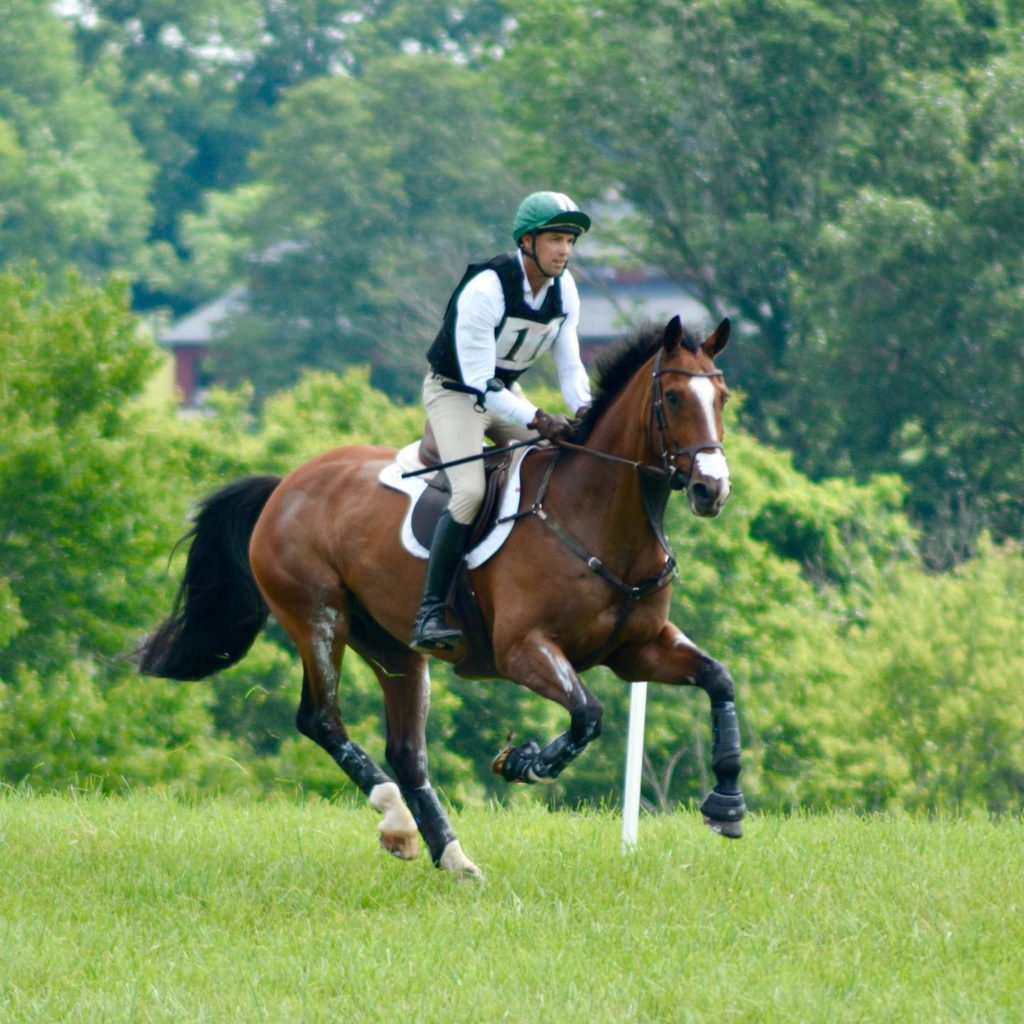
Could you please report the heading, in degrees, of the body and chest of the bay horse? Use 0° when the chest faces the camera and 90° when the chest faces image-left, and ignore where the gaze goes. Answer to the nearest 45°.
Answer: approximately 315°

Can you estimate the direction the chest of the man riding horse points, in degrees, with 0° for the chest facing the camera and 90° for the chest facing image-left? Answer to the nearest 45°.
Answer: approximately 315°

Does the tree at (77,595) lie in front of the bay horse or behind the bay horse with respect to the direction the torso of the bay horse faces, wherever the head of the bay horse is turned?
behind

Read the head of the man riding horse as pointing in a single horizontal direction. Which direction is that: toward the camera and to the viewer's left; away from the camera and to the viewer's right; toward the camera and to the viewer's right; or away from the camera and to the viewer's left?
toward the camera and to the viewer's right
